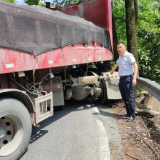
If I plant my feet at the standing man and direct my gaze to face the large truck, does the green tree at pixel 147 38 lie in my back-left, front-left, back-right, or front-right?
back-right

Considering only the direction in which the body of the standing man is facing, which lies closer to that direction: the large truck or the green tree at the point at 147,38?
the large truck

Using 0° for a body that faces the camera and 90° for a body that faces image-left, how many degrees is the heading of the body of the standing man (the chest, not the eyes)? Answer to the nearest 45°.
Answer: approximately 45°

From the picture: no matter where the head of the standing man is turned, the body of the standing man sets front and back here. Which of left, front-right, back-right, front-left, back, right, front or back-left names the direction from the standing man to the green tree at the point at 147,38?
back-right

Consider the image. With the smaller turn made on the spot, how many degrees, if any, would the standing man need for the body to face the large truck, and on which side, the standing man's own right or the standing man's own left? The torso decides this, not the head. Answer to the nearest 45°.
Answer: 0° — they already face it
